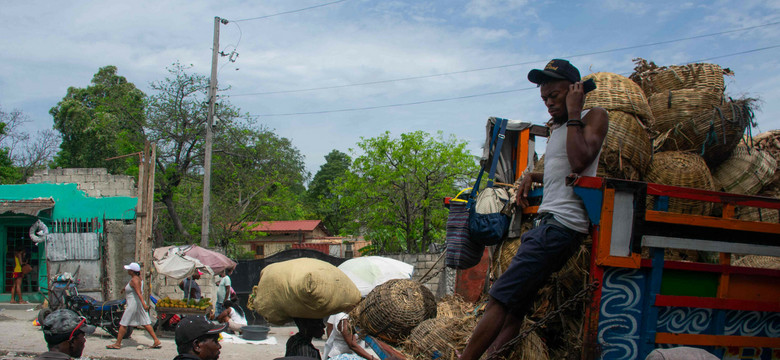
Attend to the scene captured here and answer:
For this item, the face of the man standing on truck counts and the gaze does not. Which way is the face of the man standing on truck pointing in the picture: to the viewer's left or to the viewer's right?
to the viewer's left

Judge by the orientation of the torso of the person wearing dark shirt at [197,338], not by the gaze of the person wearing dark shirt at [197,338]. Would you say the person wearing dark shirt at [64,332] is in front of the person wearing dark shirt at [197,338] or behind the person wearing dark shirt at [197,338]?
behind

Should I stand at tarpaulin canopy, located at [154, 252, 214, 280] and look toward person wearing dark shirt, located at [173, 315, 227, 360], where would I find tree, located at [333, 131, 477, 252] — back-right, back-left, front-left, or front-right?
back-left

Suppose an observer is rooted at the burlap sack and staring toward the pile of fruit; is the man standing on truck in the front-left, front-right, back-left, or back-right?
back-right
